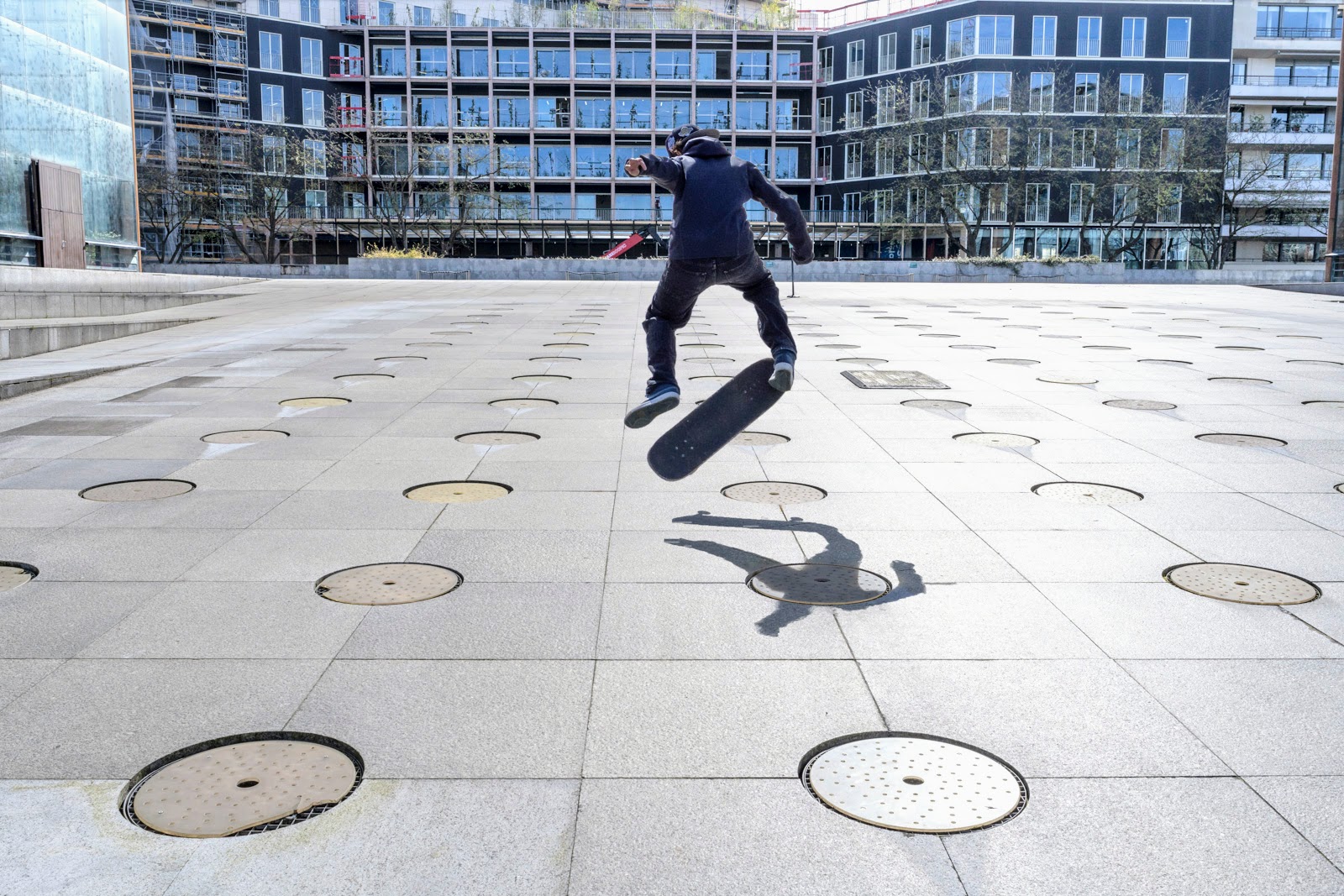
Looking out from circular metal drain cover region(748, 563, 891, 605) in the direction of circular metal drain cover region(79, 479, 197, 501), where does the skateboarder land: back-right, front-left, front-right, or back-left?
front-right

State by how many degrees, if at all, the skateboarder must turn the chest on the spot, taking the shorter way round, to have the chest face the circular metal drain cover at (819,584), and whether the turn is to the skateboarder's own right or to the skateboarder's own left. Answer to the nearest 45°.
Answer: approximately 180°

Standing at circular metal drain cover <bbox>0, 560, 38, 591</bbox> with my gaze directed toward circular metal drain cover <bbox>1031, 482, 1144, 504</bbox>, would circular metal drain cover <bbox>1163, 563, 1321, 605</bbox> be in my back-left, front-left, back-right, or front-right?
front-right

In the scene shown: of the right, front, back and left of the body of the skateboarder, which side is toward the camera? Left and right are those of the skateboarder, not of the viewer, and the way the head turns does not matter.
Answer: back

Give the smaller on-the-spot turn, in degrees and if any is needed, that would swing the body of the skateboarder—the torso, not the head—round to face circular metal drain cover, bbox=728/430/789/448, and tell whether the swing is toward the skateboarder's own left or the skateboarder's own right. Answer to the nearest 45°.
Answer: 0° — they already face it

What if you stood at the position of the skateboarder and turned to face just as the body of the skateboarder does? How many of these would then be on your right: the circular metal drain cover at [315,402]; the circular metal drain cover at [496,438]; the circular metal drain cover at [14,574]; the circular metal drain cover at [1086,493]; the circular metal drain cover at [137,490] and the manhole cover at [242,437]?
1

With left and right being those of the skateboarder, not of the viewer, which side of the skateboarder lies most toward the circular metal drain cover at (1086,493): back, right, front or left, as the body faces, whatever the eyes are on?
right

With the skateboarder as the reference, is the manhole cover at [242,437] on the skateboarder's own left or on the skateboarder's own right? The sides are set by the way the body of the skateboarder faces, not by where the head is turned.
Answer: on the skateboarder's own left

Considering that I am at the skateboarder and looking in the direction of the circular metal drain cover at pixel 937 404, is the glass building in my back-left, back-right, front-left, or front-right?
front-left

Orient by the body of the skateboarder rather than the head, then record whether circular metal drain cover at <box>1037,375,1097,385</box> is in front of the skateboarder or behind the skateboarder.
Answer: in front

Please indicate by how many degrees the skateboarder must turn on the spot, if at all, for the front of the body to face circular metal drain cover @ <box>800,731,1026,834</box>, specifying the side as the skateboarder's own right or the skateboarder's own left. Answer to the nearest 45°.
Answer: approximately 180°

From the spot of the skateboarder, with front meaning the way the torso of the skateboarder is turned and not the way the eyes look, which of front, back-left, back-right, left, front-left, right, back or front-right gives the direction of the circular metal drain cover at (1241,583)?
back-right

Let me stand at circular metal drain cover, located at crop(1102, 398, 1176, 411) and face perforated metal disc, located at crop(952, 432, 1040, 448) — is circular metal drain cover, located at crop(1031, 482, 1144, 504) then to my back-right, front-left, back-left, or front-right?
front-left
